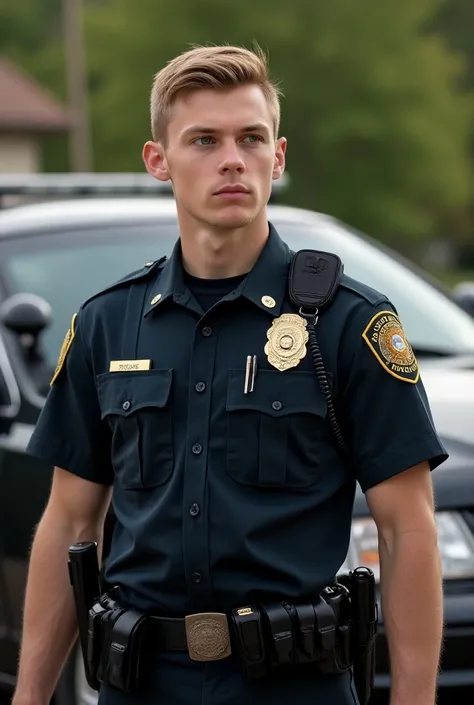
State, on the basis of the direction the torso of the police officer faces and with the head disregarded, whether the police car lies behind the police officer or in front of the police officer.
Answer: behind

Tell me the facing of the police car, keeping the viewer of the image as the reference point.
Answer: facing the viewer and to the right of the viewer

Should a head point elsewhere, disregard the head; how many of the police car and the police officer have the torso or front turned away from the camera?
0
